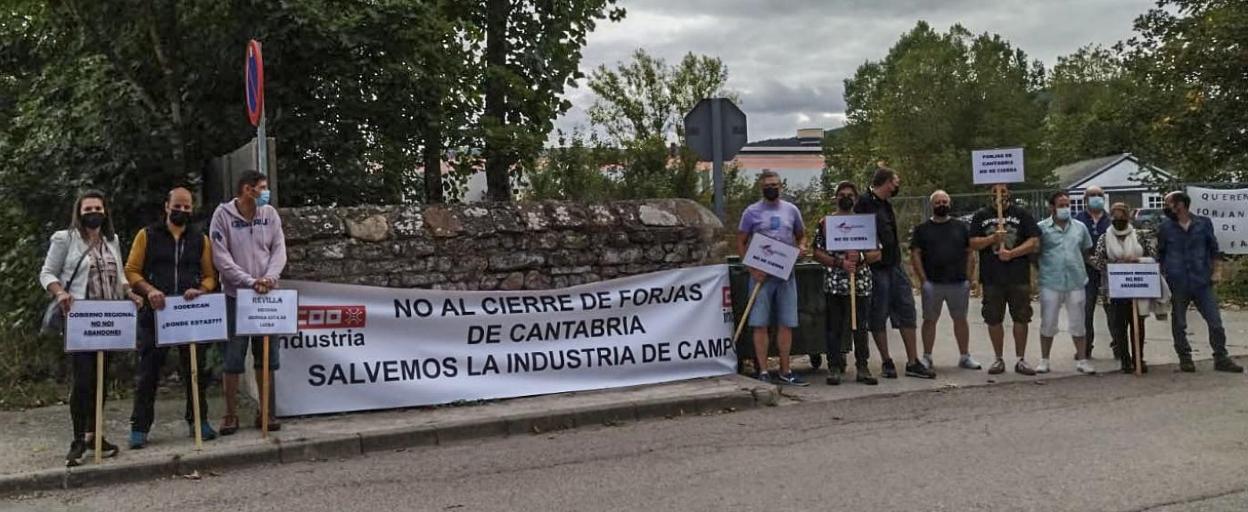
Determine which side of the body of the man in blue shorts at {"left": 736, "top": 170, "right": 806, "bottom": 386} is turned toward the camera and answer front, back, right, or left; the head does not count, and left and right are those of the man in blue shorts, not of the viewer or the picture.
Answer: front

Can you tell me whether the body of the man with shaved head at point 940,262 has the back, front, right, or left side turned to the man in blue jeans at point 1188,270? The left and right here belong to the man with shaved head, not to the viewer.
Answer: left

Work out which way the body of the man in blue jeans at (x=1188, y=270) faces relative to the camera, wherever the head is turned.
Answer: toward the camera

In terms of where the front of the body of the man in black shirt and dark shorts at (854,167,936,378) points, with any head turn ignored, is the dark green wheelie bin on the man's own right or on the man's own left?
on the man's own right

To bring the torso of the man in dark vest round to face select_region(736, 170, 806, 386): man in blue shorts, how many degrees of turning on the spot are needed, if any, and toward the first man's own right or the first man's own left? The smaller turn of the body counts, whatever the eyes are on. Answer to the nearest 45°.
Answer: approximately 90° to the first man's own left

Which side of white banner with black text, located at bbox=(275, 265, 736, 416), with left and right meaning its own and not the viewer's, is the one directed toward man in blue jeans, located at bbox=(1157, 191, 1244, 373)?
left

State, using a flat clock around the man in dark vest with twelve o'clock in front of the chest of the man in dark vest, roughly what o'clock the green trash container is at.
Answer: The green trash container is roughly at 9 o'clock from the man in dark vest.

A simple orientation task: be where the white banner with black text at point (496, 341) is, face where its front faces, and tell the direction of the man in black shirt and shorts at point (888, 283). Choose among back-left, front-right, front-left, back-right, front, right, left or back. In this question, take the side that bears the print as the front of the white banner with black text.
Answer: left

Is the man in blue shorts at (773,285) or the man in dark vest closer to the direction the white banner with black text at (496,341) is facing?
the man in dark vest
